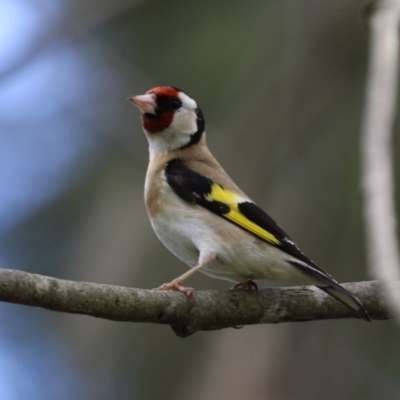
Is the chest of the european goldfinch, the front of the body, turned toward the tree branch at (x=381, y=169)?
no

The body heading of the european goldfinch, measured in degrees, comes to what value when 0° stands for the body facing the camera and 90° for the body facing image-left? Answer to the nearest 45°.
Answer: approximately 90°
